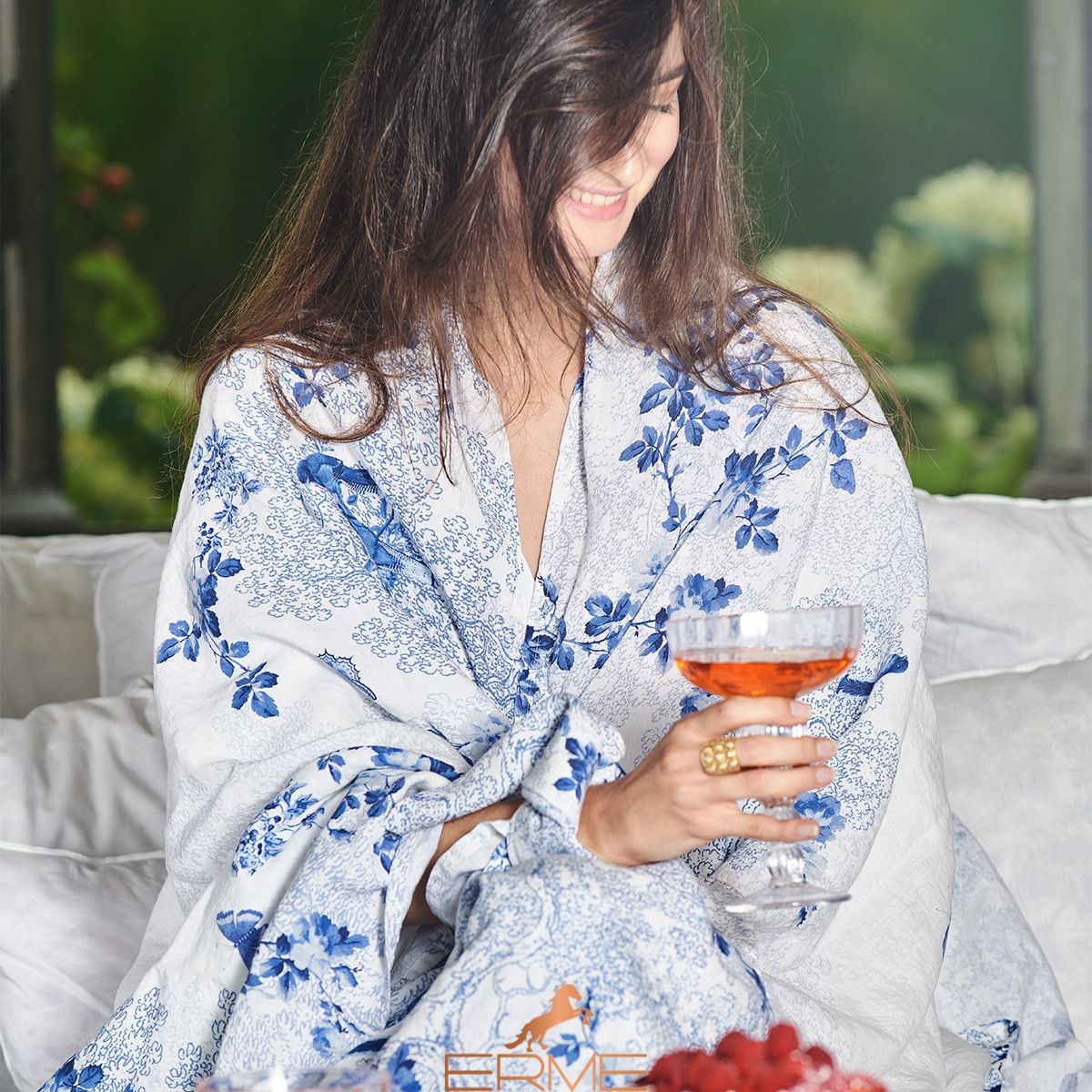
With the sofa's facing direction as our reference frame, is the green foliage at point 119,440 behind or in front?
behind

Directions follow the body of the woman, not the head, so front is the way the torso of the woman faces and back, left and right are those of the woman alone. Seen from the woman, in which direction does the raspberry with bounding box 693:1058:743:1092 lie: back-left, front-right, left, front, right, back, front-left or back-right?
front

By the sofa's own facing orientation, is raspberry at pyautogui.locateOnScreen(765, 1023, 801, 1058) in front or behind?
in front

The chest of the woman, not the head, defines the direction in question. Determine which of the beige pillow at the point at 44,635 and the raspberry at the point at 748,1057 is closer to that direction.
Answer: the raspberry

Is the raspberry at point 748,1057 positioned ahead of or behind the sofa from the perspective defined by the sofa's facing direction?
ahead

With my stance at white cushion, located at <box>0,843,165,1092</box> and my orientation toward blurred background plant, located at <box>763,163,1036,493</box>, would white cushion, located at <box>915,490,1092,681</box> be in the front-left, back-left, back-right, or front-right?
front-right

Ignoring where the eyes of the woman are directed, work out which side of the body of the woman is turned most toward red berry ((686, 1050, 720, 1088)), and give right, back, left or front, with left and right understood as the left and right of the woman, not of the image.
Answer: front

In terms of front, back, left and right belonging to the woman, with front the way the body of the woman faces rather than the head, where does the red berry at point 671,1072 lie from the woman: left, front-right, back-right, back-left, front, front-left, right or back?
front

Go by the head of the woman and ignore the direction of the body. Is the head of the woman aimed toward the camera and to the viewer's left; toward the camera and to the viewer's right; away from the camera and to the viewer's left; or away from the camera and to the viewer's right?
toward the camera and to the viewer's right

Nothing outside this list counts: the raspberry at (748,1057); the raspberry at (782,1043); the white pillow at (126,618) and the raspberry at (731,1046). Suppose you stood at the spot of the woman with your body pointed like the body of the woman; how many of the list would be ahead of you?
3

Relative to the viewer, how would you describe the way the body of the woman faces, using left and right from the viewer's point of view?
facing the viewer

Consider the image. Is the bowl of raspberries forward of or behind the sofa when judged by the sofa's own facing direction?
forward
